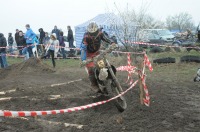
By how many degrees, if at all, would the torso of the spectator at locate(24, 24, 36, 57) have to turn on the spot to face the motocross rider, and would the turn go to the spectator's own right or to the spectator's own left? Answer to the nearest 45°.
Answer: approximately 45° to the spectator's own left

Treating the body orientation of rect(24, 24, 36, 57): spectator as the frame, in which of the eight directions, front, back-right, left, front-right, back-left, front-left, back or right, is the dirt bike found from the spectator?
front-left

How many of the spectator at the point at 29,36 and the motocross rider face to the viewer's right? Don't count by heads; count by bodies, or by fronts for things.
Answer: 0

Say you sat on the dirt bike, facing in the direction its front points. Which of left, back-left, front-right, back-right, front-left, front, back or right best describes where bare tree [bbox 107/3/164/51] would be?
back-left

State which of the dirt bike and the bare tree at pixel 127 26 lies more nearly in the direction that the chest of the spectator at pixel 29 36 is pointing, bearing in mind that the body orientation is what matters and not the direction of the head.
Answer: the dirt bike

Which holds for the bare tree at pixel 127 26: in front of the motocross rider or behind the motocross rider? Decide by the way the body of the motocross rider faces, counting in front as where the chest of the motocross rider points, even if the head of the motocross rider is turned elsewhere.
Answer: behind

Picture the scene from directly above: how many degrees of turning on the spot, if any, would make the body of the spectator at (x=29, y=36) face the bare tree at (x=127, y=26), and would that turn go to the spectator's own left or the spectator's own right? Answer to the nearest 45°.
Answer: approximately 135° to the spectator's own left
